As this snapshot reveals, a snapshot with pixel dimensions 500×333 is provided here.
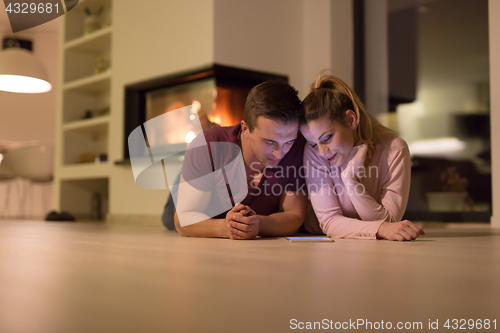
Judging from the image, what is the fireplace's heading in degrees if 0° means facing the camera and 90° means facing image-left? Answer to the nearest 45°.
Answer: approximately 45°

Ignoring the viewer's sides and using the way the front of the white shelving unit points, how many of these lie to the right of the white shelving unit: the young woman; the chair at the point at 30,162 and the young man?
1

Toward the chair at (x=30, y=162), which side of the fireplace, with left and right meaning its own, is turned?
right

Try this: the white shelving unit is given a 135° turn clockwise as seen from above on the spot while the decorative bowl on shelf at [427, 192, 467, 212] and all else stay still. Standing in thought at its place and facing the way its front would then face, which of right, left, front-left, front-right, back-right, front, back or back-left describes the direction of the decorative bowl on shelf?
back-right

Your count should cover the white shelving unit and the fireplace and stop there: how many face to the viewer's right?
0

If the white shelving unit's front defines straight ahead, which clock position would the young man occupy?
The young man is roughly at 10 o'clock from the white shelving unit.

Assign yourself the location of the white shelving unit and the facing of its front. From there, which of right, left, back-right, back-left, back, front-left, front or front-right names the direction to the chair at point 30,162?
right

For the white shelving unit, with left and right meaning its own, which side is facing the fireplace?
left

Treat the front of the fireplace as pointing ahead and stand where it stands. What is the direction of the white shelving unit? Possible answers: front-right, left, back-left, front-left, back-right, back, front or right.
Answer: right

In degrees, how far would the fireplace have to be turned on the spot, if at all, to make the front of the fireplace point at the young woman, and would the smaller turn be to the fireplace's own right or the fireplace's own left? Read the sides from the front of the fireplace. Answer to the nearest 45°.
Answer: approximately 45° to the fireplace's own left

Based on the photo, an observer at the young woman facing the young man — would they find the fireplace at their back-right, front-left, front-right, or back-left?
front-right

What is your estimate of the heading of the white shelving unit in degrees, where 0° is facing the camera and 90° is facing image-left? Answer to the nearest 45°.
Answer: approximately 45°

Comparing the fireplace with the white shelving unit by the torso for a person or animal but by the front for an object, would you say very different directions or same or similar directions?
same or similar directions
